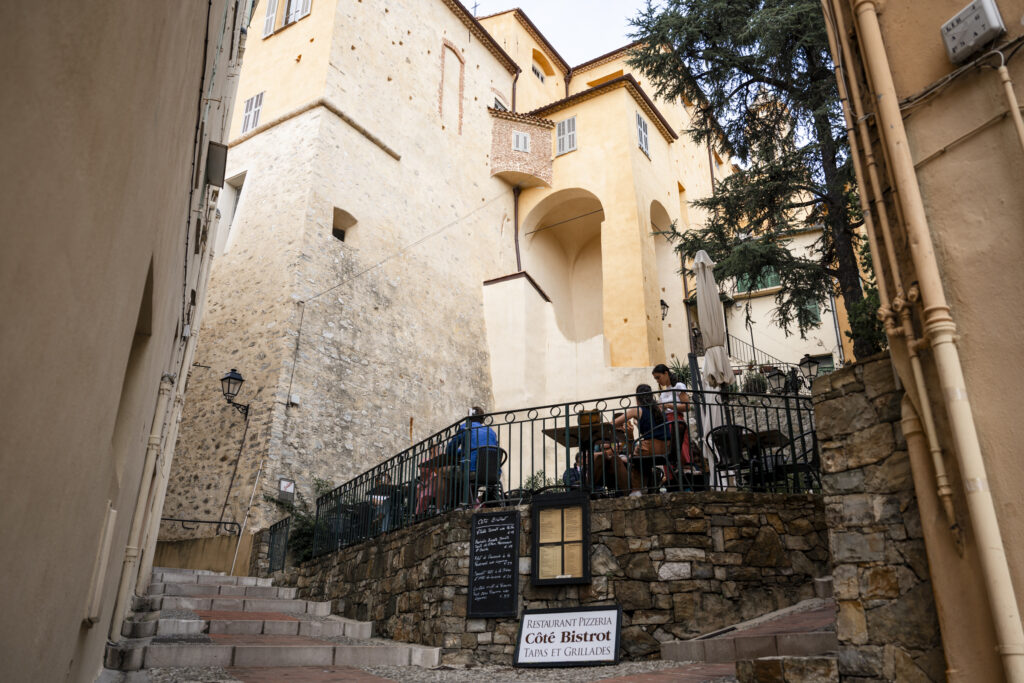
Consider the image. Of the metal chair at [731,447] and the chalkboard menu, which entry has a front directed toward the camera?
the chalkboard menu

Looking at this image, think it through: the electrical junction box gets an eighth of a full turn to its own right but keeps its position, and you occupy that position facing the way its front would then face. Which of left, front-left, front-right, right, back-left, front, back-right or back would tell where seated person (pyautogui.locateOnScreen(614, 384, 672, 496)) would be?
front-right

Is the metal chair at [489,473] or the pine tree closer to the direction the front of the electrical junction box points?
the metal chair

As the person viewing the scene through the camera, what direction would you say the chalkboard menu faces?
facing the viewer

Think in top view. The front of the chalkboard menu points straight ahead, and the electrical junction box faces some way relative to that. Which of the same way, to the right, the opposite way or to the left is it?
to the right

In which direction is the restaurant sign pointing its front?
toward the camera

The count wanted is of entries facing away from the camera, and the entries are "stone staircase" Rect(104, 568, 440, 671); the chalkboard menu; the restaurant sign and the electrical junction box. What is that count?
0
